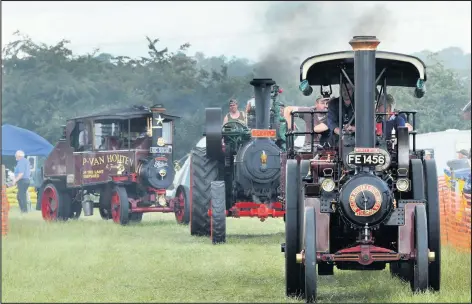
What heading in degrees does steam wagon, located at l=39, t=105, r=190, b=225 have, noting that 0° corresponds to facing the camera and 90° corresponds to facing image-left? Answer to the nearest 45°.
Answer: approximately 315°

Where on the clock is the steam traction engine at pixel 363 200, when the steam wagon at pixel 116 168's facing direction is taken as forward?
the steam traction engine at pixel 363 200 is roughly at 1 o'clock from the steam wagon at pixel 116 168.

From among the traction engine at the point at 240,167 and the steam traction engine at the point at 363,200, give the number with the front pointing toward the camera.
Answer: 2

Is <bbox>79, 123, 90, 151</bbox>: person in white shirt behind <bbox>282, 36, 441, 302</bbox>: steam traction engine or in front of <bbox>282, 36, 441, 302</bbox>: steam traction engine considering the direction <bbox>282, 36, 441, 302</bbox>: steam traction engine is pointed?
behind

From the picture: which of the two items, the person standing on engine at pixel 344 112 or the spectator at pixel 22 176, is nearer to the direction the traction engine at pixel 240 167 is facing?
the person standing on engine

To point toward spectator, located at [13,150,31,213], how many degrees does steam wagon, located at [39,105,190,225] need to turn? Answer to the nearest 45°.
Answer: approximately 180°

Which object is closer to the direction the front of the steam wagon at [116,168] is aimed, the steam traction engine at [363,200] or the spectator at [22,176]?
the steam traction engine

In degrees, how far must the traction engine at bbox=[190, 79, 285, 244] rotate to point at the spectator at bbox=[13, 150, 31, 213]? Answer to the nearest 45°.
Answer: approximately 135° to its right
